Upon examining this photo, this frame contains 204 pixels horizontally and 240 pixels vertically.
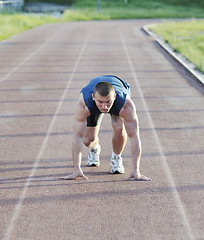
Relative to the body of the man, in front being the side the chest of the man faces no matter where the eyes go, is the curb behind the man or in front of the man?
behind

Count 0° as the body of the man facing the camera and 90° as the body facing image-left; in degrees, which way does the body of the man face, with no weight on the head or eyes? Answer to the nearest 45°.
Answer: approximately 0°
